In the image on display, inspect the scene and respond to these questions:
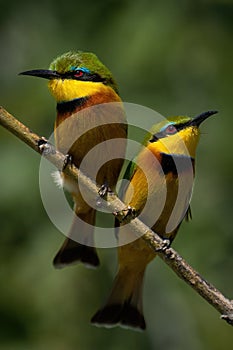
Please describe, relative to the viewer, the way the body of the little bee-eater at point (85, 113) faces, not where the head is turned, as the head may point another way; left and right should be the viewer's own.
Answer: facing the viewer and to the left of the viewer

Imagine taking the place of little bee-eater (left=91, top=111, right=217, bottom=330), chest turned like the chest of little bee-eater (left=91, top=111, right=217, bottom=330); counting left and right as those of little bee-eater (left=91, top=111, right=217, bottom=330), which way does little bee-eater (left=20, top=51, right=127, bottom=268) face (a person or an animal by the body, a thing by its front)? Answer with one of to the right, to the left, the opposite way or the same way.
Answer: to the right

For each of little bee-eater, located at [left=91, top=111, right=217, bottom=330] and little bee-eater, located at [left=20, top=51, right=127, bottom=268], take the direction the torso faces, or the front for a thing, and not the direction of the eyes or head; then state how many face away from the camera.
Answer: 0

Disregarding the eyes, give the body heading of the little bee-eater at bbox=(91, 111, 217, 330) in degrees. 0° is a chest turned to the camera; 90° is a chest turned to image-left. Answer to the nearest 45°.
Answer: approximately 315°

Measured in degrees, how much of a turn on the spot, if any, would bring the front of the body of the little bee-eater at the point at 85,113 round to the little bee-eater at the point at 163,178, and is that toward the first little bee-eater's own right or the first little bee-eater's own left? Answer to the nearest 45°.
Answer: approximately 135° to the first little bee-eater's own left
